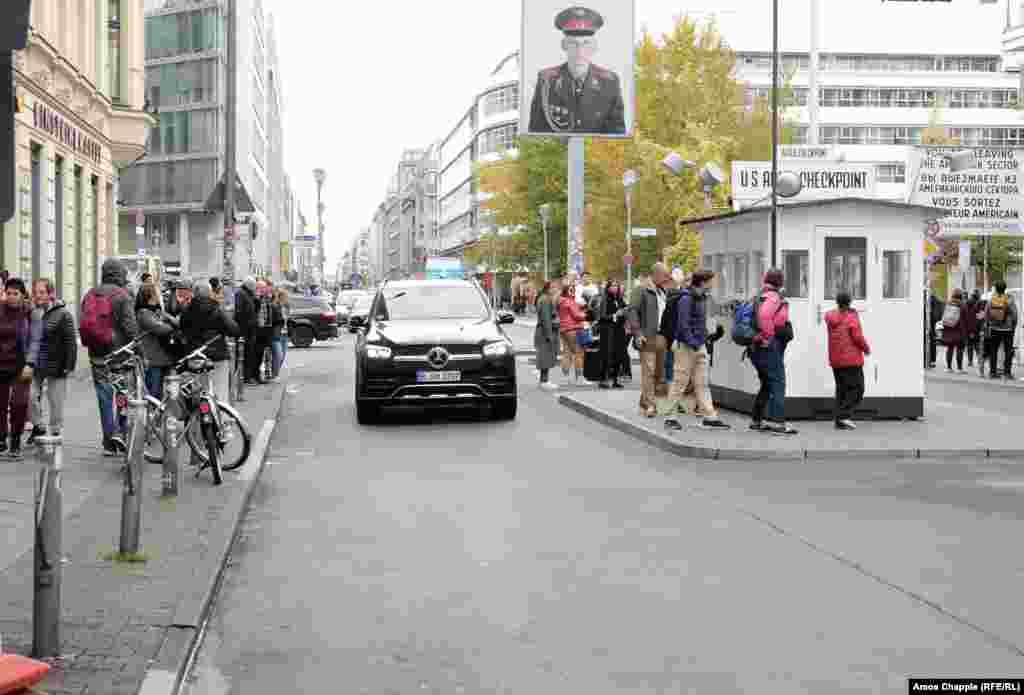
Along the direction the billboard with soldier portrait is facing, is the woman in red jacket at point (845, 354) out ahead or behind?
ahead

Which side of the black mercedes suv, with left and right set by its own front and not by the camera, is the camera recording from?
front

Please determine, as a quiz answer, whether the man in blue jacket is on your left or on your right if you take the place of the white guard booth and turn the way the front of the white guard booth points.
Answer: on your right

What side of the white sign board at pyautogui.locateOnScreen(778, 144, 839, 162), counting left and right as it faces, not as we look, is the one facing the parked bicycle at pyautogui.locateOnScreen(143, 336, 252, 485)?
front

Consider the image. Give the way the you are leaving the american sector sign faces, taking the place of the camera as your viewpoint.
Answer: facing the viewer

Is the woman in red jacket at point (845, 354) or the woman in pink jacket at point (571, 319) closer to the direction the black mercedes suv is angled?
the woman in red jacket

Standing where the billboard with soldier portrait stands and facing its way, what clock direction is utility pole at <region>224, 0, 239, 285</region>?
The utility pole is roughly at 1 o'clock from the billboard with soldier portrait.

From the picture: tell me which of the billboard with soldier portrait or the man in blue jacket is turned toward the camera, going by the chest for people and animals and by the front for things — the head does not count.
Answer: the billboard with soldier portrait

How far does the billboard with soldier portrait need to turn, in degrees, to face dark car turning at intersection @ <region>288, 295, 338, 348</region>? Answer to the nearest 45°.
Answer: approximately 135° to its right

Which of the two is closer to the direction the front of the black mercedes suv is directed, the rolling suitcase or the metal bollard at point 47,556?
the metal bollard

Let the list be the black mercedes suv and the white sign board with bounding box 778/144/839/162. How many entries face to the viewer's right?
0

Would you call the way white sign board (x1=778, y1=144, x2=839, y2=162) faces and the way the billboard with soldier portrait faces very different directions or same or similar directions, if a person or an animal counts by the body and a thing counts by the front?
same or similar directions

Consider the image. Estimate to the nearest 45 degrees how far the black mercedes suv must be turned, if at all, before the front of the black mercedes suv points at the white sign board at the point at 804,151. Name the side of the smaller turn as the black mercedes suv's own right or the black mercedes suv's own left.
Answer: approximately 135° to the black mercedes suv's own left

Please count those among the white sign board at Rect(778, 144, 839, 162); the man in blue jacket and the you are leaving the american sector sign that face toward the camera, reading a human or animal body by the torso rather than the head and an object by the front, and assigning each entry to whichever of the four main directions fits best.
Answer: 2

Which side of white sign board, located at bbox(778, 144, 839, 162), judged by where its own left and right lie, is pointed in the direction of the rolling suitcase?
right
